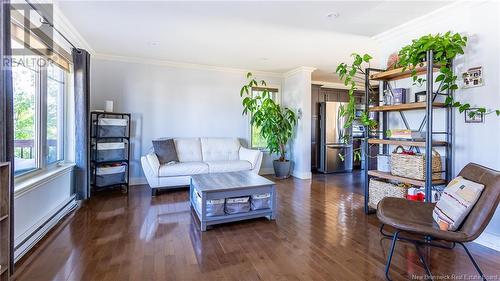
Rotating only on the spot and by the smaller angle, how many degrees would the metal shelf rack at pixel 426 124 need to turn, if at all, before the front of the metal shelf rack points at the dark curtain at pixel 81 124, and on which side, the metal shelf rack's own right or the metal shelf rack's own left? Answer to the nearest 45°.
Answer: approximately 45° to the metal shelf rack's own right

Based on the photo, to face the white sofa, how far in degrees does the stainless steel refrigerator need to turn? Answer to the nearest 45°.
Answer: approximately 45° to its right

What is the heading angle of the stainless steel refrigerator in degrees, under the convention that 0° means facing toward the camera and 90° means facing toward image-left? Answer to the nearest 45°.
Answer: approximately 0°

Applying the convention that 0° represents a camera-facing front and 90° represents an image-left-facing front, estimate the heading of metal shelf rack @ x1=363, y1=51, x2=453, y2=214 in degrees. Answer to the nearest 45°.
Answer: approximately 45°

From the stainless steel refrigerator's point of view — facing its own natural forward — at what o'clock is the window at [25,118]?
The window is roughly at 1 o'clock from the stainless steel refrigerator.

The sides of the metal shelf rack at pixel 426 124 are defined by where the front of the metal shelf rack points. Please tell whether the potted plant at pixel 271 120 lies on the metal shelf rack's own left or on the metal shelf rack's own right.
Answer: on the metal shelf rack's own right

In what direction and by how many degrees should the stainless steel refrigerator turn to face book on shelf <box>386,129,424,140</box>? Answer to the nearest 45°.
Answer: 0° — it already faces it

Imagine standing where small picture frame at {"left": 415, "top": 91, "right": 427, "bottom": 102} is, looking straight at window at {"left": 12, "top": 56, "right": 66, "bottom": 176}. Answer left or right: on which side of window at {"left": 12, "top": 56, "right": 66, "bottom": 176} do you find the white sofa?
right
